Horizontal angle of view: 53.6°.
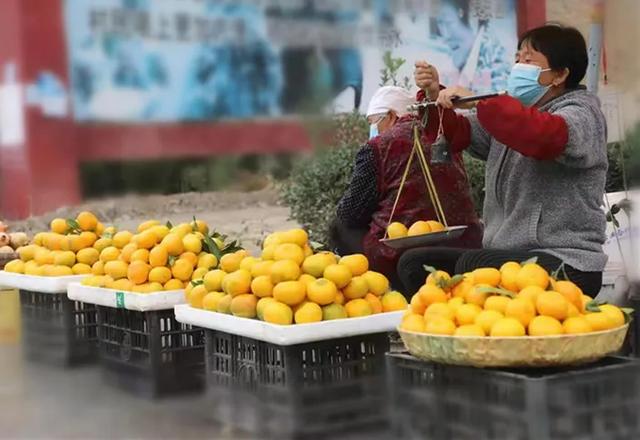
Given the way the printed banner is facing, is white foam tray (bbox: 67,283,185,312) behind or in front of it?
in front

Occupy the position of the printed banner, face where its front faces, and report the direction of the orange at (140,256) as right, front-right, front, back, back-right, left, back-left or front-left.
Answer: front

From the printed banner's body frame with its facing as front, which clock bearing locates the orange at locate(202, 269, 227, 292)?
The orange is roughly at 12 o'clock from the printed banner.

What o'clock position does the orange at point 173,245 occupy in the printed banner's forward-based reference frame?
The orange is roughly at 12 o'clock from the printed banner.

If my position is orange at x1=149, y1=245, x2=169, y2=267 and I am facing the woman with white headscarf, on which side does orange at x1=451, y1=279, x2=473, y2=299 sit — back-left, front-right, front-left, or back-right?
front-right

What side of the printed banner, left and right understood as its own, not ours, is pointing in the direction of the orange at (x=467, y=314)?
front

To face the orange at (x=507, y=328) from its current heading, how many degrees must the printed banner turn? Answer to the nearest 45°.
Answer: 0° — it already faces it

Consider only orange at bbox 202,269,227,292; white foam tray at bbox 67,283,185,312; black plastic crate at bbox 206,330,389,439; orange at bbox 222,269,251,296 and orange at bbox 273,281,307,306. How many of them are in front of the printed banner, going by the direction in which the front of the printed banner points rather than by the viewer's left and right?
5

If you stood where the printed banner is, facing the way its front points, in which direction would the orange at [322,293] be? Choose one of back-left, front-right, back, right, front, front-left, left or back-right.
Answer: front

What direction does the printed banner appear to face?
toward the camera

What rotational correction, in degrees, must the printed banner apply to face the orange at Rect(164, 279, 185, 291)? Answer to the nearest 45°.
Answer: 0° — it already faces it

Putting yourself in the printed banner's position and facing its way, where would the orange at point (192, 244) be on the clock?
The orange is roughly at 12 o'clock from the printed banner.

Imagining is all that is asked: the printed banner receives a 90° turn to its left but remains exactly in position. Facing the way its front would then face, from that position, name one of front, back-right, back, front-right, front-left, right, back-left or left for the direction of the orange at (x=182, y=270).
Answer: right

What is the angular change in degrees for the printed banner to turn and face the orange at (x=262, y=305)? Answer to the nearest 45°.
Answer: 0° — it already faces it

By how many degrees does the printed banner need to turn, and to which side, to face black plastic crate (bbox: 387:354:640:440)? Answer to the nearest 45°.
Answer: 0° — it already faces it

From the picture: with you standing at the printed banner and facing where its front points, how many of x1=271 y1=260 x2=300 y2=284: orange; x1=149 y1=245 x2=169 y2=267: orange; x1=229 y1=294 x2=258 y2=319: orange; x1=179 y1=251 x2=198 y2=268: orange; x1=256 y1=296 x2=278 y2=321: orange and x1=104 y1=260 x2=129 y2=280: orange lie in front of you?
6

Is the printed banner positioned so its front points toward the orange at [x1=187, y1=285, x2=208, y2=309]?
yes

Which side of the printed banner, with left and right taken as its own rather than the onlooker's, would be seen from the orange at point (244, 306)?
front
